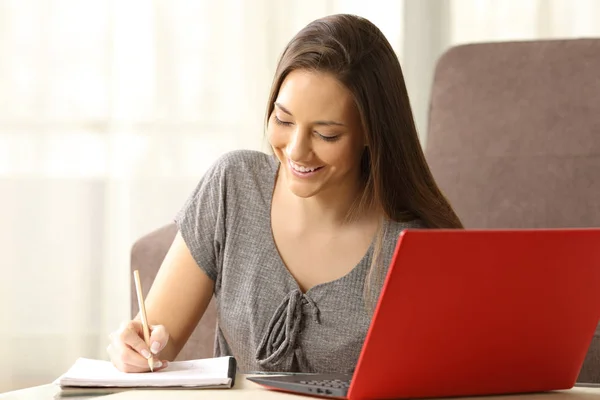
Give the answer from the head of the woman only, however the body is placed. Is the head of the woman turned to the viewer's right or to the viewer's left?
to the viewer's left

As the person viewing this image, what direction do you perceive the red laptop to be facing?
facing away from the viewer and to the left of the viewer
